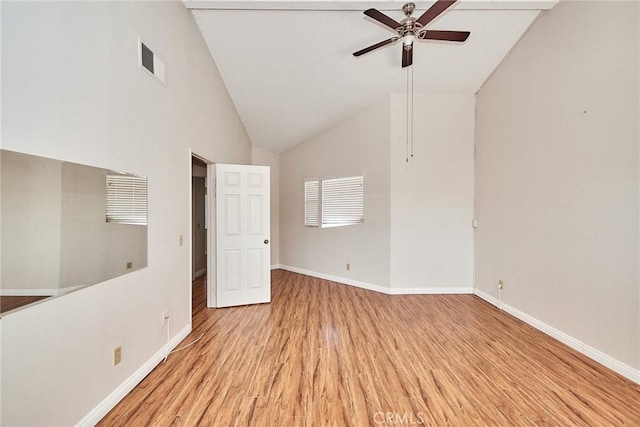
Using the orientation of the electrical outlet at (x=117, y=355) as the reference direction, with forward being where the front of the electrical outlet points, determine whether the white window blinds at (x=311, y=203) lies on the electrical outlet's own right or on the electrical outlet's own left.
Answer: on the electrical outlet's own left

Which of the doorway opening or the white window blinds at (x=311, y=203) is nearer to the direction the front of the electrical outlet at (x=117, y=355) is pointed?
the white window blinds

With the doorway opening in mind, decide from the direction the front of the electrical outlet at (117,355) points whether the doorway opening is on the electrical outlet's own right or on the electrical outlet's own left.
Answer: on the electrical outlet's own left

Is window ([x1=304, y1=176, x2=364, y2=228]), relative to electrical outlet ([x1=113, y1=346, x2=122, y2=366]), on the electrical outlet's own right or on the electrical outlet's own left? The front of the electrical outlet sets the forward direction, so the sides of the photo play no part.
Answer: on the electrical outlet's own left

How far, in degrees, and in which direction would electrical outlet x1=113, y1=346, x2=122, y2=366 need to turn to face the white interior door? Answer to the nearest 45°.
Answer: approximately 90° to its left

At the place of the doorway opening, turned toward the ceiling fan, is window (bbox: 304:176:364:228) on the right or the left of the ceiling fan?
left

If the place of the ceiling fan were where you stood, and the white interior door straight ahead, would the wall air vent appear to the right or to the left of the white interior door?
left

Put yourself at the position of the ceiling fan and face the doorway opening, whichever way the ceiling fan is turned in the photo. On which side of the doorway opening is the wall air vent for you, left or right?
left

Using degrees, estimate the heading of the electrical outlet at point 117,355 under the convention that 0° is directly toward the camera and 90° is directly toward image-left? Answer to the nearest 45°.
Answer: approximately 315°
